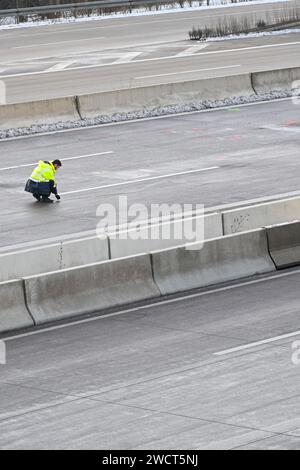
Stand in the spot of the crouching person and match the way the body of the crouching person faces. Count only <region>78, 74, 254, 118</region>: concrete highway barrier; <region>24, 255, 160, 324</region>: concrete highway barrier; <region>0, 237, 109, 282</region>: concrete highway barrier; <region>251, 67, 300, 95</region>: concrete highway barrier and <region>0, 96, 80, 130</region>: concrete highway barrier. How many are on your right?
2

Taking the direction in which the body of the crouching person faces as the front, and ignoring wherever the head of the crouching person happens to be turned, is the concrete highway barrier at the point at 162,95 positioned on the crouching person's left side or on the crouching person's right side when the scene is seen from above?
on the crouching person's left side

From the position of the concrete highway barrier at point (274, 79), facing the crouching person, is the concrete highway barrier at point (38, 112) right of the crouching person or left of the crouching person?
right

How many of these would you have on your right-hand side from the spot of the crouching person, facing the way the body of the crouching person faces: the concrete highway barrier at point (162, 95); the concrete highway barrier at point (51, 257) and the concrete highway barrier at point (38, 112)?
1

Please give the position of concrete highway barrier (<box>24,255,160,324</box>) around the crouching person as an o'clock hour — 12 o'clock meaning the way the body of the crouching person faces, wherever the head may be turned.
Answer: The concrete highway barrier is roughly at 3 o'clock from the crouching person.

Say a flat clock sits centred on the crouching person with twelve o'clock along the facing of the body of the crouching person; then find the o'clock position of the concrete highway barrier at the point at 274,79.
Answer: The concrete highway barrier is roughly at 10 o'clock from the crouching person.

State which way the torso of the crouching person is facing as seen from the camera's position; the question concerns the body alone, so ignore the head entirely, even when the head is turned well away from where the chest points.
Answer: to the viewer's right

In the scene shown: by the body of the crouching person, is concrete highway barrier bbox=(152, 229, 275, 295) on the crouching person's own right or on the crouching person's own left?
on the crouching person's own right

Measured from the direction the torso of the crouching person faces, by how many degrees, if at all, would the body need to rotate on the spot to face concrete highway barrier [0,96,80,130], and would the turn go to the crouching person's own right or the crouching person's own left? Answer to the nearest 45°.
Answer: approximately 90° to the crouching person's own left
